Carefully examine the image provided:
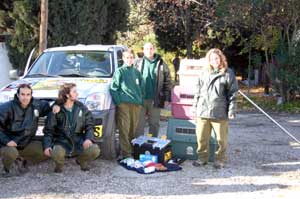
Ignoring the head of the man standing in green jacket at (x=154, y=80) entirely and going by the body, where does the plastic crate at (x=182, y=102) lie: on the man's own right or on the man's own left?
on the man's own left

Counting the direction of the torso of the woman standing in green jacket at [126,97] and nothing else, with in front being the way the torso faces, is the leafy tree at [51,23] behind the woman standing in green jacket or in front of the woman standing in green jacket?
behind

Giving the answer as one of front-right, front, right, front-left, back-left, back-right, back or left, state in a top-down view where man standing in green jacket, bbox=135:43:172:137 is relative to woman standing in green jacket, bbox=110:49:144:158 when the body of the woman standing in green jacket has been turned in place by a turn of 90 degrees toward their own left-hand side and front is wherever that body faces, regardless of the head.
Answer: front-left

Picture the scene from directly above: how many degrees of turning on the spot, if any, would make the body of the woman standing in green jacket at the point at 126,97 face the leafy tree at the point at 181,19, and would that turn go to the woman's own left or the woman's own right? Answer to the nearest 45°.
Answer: approximately 180°

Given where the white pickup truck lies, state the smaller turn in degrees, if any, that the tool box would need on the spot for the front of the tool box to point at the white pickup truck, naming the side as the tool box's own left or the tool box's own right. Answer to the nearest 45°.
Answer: approximately 90° to the tool box's own right

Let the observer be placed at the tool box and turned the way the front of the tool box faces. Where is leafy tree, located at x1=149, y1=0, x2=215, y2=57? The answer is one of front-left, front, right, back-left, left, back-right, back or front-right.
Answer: back-right

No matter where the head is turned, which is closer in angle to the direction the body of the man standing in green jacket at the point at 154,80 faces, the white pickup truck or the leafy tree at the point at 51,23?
the white pickup truck

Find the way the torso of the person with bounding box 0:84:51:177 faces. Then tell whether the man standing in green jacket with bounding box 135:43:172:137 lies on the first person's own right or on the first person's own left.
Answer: on the first person's own left
